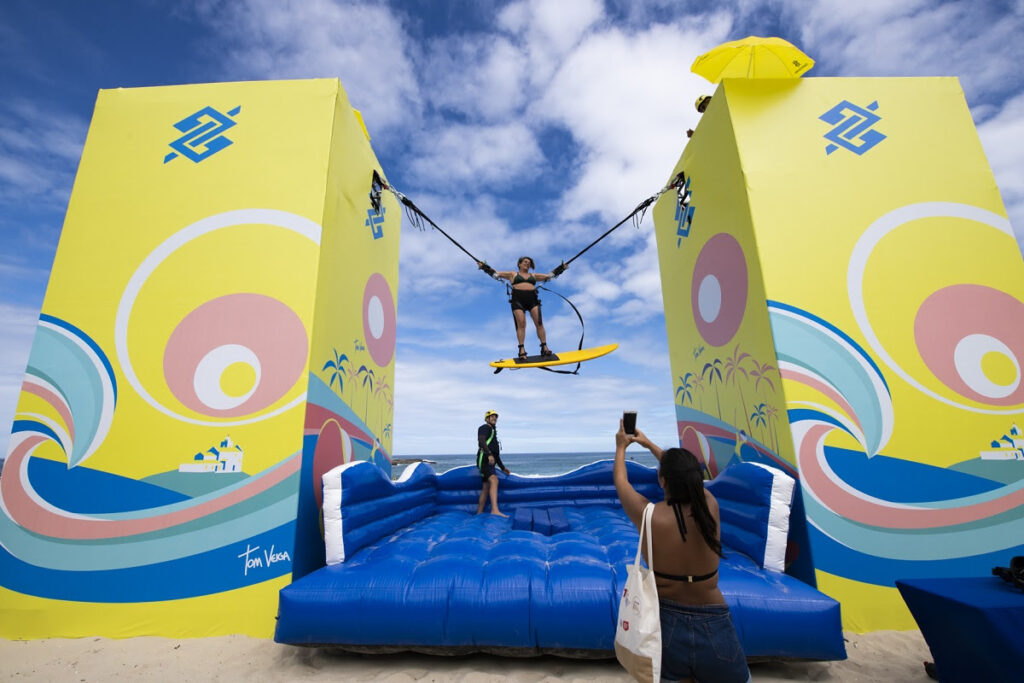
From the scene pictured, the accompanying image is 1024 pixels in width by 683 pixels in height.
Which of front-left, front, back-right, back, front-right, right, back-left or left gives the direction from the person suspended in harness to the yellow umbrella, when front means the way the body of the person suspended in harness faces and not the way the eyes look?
front-left

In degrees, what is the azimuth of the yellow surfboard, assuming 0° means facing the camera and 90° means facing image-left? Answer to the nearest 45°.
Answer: approximately 270°

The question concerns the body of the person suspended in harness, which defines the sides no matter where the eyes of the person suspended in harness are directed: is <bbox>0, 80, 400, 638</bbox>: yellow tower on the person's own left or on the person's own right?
on the person's own right

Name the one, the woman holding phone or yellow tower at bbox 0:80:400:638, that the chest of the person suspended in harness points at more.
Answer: the woman holding phone

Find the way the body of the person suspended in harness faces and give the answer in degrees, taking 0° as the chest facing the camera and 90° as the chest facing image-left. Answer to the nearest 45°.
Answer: approximately 0°

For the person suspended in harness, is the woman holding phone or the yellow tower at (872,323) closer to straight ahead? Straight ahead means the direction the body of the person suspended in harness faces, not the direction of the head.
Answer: the woman holding phone

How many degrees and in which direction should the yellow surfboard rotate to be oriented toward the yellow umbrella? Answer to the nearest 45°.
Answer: approximately 45° to its right

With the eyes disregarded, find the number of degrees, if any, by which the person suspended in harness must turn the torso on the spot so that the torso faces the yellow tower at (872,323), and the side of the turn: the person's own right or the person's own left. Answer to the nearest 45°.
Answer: approximately 45° to the person's own left
